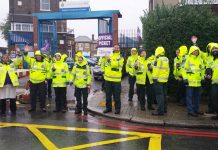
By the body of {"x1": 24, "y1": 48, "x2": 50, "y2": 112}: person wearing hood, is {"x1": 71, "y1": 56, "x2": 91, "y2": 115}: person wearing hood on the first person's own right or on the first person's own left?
on the first person's own left

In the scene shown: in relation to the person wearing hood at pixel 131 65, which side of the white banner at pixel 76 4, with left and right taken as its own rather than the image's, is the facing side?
front

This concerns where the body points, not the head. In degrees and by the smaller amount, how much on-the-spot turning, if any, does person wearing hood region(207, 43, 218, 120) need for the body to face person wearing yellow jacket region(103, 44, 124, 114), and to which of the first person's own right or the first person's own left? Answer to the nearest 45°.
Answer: approximately 45° to the first person's own right

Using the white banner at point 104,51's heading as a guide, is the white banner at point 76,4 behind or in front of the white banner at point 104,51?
behind

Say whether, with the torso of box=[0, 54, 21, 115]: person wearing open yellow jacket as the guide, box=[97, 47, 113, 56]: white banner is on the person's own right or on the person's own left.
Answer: on the person's own left

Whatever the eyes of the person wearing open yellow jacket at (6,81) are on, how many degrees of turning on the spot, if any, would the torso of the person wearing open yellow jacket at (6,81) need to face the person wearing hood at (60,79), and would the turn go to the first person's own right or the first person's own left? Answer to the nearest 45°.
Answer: approximately 90° to the first person's own left

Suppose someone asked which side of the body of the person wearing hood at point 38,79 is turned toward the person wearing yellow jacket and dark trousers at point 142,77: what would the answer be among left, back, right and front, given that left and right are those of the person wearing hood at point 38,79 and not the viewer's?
left

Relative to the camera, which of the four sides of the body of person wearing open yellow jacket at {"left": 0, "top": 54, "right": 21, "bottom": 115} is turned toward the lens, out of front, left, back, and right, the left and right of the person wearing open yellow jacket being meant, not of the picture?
front

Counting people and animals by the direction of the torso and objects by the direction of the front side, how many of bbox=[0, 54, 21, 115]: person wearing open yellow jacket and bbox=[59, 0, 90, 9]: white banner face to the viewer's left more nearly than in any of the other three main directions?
0

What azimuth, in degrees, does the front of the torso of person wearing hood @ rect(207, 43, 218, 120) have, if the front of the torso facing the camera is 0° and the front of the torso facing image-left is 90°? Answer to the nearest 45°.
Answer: approximately 45°

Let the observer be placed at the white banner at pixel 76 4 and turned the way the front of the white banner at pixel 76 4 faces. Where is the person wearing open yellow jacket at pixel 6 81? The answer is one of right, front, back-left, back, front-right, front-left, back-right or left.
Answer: front

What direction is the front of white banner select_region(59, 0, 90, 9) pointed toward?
toward the camera
